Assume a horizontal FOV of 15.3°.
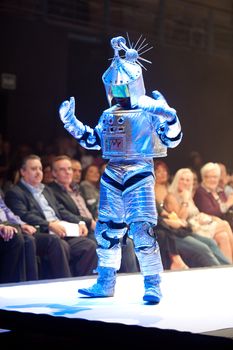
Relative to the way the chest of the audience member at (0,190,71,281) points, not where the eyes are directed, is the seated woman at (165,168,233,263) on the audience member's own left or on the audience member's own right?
on the audience member's own left

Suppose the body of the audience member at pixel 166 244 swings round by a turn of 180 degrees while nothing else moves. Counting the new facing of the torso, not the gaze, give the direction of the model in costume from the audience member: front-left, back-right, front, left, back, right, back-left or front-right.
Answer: back-left

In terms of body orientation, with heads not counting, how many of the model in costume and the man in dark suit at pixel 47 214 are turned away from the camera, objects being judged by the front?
0

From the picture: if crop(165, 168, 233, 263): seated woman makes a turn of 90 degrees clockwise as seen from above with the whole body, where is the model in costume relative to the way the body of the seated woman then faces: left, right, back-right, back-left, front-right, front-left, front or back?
front-left

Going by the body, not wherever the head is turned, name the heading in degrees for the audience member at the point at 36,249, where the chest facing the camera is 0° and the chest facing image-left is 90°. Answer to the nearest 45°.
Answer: approximately 315°

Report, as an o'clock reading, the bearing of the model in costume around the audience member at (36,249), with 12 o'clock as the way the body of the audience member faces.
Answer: The model in costume is roughly at 1 o'clock from the audience member.

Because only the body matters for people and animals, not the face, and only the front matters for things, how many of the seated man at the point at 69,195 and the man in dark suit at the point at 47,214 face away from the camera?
0
